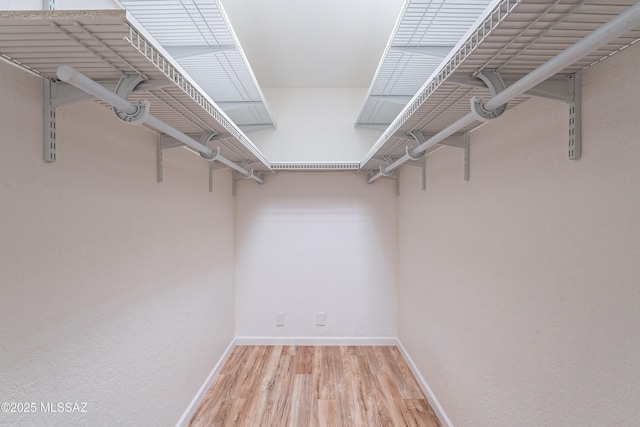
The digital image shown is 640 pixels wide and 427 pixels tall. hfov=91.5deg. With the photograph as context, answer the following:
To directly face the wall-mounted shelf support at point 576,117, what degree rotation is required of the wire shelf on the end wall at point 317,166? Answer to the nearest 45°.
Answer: approximately 45° to its left

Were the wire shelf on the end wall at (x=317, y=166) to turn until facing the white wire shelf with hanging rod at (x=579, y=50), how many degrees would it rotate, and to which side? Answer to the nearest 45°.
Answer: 0° — it already faces it

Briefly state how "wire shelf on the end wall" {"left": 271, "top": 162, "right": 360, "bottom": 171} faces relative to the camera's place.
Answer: facing the viewer

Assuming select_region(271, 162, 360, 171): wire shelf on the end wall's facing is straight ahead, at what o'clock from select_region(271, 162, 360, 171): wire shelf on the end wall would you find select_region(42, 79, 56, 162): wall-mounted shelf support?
The wall-mounted shelf support is roughly at 1 o'clock from the wire shelf on the end wall.

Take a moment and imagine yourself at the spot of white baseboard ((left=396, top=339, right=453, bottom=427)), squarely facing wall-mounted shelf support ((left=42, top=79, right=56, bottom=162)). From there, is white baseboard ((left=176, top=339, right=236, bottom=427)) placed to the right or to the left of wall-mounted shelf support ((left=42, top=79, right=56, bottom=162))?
right

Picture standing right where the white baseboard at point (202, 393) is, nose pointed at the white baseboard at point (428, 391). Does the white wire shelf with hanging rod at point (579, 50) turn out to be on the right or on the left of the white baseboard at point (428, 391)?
right

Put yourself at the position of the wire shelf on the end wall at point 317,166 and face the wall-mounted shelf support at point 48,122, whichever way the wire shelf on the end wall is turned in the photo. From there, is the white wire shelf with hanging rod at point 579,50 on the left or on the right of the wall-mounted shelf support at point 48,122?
left
